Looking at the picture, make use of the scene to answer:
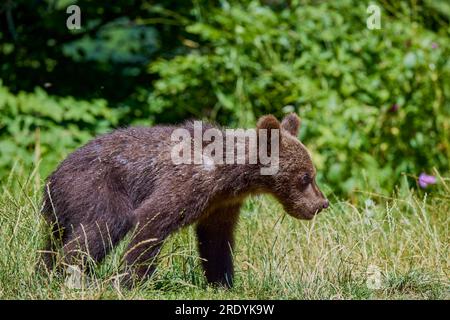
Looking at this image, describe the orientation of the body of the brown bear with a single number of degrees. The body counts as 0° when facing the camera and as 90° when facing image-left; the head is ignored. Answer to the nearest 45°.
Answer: approximately 270°
